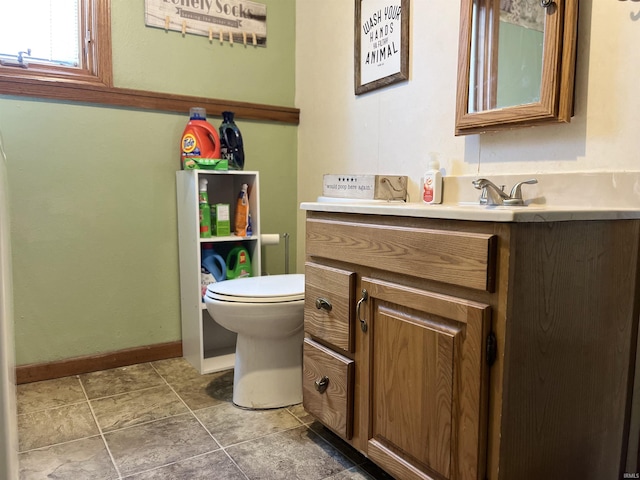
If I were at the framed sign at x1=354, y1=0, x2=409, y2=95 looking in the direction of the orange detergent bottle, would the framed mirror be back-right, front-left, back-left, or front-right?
back-left

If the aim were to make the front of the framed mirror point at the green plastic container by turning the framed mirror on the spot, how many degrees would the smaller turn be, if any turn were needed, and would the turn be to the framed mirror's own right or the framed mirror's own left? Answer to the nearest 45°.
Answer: approximately 45° to the framed mirror's own right

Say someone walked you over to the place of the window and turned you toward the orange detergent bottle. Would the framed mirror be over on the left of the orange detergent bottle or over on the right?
right

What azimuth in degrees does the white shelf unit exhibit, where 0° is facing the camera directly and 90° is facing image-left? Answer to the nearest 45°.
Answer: approximately 315°

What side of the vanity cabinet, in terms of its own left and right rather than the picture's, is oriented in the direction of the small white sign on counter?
right

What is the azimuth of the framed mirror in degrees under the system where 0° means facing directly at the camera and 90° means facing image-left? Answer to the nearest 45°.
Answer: approximately 45°

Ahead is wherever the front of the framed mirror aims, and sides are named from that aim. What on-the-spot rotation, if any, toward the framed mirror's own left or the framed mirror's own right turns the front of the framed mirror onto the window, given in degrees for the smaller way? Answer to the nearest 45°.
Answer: approximately 45° to the framed mirror's own right

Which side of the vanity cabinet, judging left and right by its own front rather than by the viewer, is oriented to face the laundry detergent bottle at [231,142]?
right

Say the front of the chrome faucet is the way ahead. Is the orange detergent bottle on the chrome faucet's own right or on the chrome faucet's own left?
on the chrome faucet's own right
